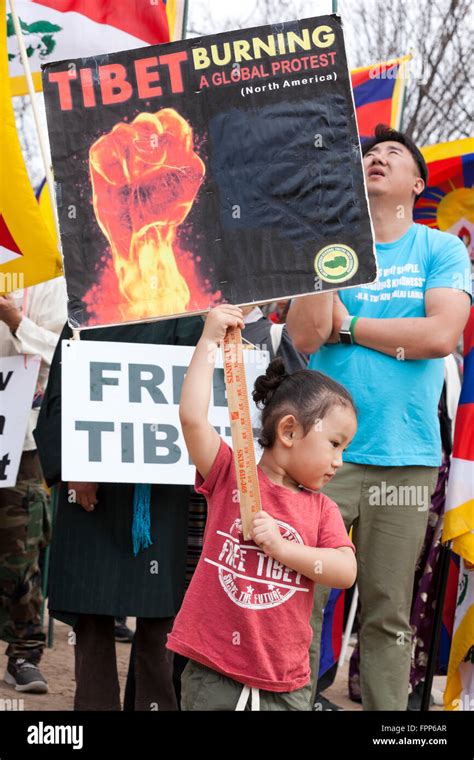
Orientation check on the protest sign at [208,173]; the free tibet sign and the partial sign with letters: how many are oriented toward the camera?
3

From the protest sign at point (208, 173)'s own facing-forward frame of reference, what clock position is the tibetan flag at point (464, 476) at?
The tibetan flag is roughly at 7 o'clock from the protest sign.

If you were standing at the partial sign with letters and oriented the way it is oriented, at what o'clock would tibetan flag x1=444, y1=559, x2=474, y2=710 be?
The tibetan flag is roughly at 10 o'clock from the partial sign with letters.

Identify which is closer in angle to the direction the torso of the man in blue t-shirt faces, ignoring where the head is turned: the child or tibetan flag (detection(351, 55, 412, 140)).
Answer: the child

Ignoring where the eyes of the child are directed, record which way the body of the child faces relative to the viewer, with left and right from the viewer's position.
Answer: facing the viewer

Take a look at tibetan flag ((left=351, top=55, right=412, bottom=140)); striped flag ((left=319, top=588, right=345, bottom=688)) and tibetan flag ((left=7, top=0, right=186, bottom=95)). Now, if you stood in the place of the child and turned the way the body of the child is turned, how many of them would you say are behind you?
3

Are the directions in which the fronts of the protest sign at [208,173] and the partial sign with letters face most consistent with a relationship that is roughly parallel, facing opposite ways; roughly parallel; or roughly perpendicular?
roughly parallel

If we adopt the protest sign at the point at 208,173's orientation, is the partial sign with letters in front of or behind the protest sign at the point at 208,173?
behind

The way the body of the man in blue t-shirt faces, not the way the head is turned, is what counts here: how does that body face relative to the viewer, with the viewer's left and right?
facing the viewer and to the left of the viewer

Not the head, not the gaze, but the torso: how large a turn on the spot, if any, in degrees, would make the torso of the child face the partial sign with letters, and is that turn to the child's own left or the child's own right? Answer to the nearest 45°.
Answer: approximately 135° to the child's own right

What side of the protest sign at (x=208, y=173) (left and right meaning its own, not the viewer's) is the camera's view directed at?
front

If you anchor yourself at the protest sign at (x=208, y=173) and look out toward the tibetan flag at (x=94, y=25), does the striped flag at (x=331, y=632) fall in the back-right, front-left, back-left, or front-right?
front-right

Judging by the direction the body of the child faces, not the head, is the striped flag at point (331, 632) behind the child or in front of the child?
behind

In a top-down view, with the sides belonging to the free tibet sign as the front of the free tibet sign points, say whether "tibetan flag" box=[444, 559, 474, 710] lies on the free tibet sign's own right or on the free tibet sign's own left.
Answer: on the free tibet sign's own left

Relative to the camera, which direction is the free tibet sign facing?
toward the camera
